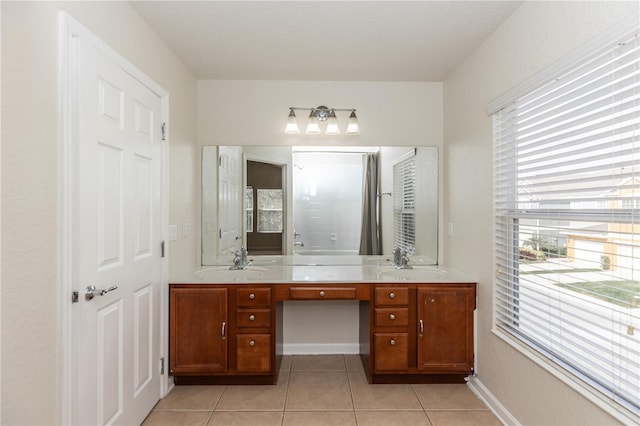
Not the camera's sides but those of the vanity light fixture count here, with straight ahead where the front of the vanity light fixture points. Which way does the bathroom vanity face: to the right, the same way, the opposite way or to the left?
the same way

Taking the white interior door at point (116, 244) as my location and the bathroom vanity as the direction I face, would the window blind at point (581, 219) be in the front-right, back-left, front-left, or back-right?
front-right

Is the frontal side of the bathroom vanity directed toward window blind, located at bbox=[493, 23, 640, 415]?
no

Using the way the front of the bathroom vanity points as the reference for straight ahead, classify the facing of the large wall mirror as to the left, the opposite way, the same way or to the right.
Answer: the same way

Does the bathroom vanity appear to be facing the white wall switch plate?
no

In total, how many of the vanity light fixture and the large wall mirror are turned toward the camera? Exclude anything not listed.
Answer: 2

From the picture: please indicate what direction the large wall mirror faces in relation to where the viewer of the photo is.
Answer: facing the viewer

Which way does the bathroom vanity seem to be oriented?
toward the camera

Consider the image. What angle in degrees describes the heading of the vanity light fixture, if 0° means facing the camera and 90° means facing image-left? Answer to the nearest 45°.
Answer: approximately 0°

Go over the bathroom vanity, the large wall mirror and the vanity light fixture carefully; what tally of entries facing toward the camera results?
3

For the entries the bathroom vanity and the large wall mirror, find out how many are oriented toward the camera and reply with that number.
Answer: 2

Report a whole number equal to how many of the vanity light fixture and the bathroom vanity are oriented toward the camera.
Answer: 2

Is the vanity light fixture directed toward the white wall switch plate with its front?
no

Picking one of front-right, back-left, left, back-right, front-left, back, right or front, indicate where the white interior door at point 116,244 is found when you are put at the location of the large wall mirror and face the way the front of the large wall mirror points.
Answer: front-right

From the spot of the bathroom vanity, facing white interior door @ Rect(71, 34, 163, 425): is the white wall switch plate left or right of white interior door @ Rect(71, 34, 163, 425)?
right

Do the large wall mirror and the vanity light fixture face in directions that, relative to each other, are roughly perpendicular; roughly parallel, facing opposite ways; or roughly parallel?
roughly parallel

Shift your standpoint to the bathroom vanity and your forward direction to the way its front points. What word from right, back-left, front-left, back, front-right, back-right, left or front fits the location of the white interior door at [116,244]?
front-right
